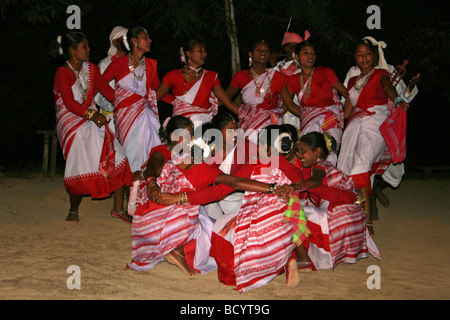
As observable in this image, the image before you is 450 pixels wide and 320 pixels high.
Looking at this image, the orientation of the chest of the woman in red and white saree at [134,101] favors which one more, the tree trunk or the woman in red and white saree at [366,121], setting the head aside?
the woman in red and white saree

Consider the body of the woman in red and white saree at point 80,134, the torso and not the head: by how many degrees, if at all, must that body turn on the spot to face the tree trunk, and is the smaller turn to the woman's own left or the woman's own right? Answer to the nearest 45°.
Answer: approximately 90° to the woman's own left

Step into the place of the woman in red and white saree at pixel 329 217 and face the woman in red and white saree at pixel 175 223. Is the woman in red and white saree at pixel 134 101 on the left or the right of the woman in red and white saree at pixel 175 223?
right

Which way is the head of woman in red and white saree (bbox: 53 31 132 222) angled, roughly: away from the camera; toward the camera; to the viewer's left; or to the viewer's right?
to the viewer's right

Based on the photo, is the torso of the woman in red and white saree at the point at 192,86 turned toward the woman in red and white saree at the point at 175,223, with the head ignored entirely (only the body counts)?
yes

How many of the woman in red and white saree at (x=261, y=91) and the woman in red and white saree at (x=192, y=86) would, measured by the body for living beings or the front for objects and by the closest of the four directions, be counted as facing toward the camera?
2

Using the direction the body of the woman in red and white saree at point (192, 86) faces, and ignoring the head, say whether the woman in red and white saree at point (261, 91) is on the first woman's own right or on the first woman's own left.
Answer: on the first woman's own left
